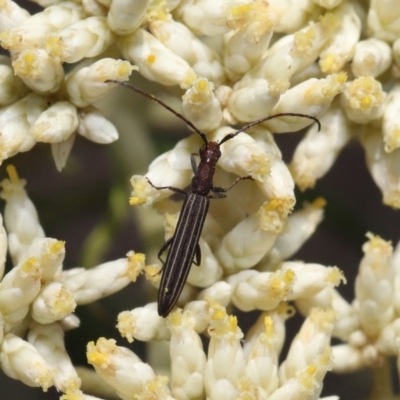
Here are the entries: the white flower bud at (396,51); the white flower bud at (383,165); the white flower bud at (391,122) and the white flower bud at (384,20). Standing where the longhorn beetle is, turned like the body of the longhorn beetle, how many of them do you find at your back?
0

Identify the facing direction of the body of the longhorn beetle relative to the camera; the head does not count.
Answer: away from the camera

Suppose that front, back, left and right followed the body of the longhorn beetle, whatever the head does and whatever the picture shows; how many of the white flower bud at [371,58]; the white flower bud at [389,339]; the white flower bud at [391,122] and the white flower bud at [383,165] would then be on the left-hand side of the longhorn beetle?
0

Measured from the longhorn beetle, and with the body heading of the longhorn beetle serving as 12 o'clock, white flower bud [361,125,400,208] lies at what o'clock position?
The white flower bud is roughly at 2 o'clock from the longhorn beetle.

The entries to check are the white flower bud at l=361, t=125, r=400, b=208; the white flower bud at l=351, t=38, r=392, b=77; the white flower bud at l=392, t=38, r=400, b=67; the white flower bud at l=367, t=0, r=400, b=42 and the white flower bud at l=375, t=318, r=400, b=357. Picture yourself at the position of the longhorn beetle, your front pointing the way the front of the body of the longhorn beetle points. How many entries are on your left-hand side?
0

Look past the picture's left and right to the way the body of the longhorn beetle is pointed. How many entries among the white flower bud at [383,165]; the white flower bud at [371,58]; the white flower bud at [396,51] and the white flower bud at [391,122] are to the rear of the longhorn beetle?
0
